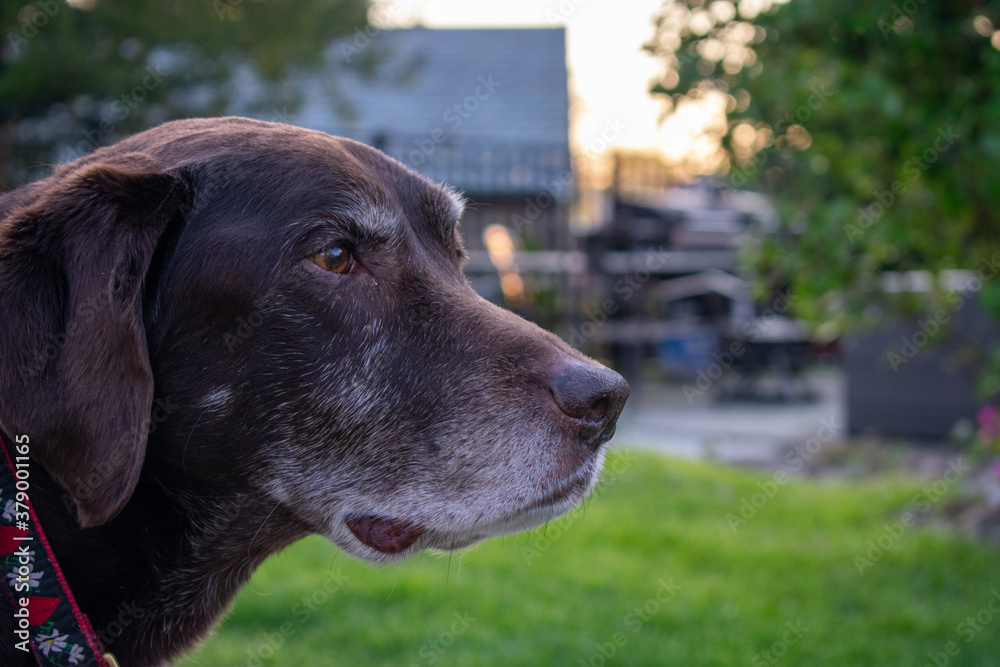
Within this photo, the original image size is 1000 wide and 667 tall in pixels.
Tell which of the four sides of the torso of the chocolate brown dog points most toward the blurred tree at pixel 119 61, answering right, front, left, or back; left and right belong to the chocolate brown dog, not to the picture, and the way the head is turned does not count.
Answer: left

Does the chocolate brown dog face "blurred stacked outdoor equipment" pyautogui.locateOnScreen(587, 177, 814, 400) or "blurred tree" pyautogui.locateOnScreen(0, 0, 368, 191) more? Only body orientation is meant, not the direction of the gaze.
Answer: the blurred stacked outdoor equipment

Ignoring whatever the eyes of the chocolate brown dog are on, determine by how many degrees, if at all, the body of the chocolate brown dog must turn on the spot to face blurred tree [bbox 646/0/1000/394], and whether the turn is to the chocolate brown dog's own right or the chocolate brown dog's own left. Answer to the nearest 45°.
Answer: approximately 45° to the chocolate brown dog's own left

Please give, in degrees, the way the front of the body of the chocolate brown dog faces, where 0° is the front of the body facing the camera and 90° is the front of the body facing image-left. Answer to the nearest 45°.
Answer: approximately 270°

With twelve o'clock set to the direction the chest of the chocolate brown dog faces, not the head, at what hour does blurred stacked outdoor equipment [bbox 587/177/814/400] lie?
The blurred stacked outdoor equipment is roughly at 10 o'clock from the chocolate brown dog.

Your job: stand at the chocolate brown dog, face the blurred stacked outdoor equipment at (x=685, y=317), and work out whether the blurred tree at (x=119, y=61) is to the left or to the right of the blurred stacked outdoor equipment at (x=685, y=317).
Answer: left

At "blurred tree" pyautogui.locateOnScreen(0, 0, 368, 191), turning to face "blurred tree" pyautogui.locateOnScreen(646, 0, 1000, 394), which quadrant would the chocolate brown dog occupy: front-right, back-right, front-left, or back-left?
front-right
